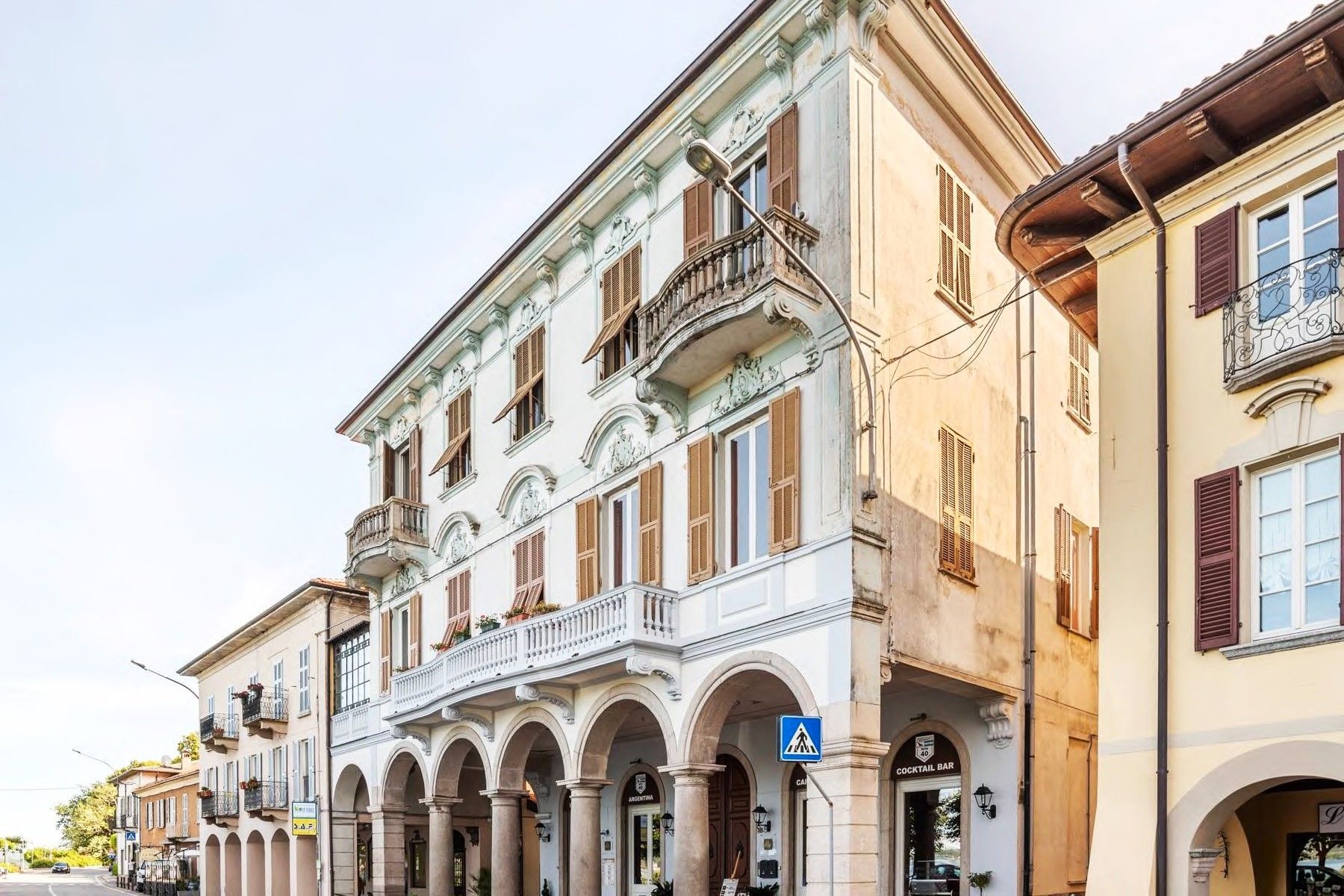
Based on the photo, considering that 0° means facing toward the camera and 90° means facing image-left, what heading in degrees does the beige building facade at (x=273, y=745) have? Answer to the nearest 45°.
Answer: approximately 45°

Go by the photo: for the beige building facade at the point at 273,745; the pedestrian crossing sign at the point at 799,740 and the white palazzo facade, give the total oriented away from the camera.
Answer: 0

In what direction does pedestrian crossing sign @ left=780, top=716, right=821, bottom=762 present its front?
toward the camera

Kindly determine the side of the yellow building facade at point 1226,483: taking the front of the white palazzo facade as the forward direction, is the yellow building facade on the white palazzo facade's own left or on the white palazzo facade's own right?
on the white palazzo facade's own left

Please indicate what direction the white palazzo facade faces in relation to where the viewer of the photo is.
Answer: facing the viewer and to the left of the viewer

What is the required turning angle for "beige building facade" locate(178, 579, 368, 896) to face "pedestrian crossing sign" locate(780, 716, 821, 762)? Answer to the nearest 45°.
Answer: approximately 45° to its left

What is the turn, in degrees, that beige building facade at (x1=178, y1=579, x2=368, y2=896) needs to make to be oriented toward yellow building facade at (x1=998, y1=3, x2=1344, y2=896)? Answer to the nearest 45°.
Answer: approximately 45° to its left

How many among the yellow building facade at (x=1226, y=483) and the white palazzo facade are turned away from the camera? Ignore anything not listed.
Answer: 0

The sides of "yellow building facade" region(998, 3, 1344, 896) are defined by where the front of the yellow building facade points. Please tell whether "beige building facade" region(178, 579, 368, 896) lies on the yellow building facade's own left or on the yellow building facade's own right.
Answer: on the yellow building facade's own right

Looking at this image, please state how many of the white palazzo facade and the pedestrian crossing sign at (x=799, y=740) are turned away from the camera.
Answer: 0
